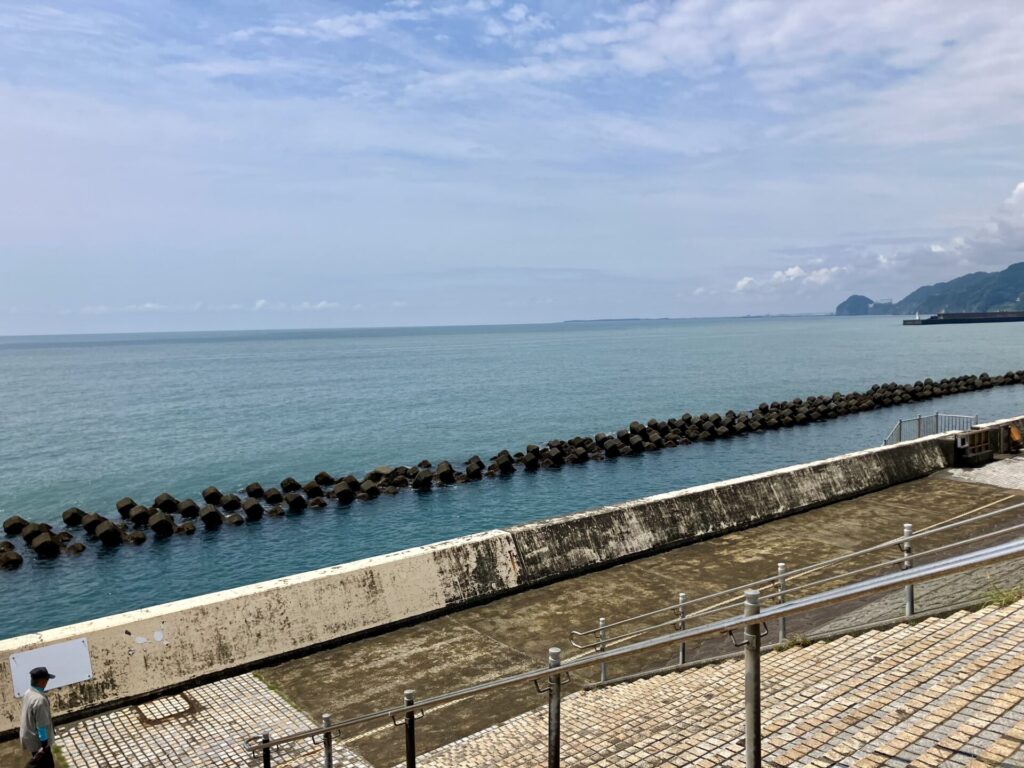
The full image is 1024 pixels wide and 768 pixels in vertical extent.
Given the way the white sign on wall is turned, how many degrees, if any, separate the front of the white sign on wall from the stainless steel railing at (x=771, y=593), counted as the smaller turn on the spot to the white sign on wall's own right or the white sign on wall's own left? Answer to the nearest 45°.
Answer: approximately 45° to the white sign on wall's own left

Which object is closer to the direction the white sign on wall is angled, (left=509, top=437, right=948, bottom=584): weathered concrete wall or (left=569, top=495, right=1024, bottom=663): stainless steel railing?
the stainless steel railing

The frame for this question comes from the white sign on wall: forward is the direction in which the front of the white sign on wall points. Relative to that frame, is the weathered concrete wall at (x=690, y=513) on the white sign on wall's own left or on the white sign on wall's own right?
on the white sign on wall's own left

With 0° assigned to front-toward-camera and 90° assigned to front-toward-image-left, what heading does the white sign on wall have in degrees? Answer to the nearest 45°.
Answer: approximately 0°

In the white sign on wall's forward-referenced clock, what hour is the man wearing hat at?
The man wearing hat is roughly at 12 o'clock from the white sign on wall.
